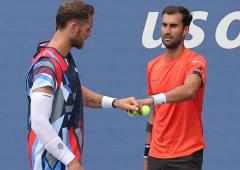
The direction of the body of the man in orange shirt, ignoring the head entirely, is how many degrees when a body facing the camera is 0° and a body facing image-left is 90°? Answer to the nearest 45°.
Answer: approximately 45°

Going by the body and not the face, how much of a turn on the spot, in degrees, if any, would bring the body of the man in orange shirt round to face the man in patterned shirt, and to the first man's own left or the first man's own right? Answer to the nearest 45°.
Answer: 0° — they already face them

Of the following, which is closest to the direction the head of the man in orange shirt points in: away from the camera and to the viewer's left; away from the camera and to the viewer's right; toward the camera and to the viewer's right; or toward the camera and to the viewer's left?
toward the camera and to the viewer's left
